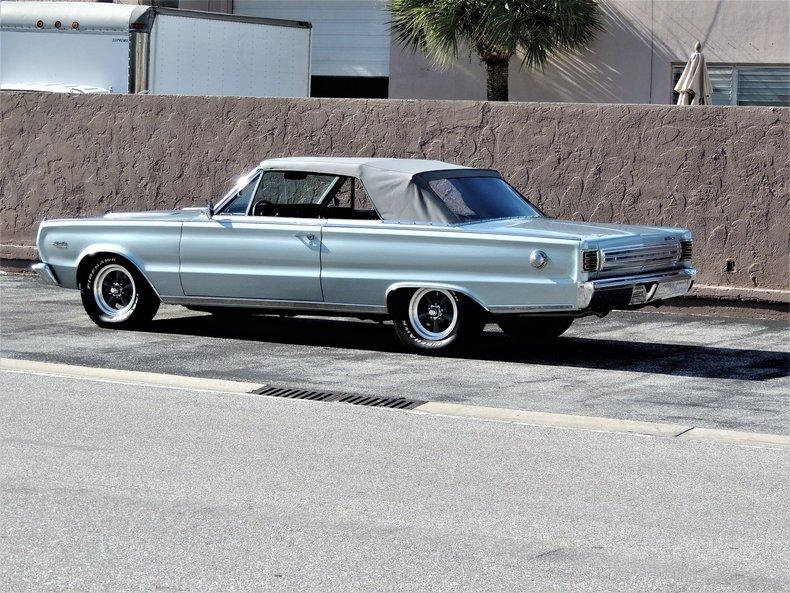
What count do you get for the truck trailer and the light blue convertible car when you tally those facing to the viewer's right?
0

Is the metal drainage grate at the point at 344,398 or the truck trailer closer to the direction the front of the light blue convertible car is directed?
the truck trailer

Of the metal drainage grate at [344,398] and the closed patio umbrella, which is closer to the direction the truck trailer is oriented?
the metal drainage grate

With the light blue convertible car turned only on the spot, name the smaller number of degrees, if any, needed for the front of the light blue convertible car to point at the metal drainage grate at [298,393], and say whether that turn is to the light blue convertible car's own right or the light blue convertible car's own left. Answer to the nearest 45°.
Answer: approximately 135° to the light blue convertible car's own left

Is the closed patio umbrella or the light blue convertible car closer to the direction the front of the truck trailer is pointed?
the light blue convertible car

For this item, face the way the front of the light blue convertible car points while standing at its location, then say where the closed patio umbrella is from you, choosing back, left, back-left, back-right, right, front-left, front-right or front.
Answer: right

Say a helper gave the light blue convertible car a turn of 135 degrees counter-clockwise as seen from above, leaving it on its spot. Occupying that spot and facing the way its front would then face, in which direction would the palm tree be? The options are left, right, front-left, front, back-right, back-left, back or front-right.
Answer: back

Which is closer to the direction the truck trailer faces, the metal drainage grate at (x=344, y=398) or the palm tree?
the metal drainage grate

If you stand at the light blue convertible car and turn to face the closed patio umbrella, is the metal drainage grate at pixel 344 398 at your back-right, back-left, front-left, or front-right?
back-right

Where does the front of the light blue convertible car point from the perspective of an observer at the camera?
facing away from the viewer and to the left of the viewer

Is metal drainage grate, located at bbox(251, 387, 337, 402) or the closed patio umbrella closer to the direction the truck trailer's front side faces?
the metal drainage grate
